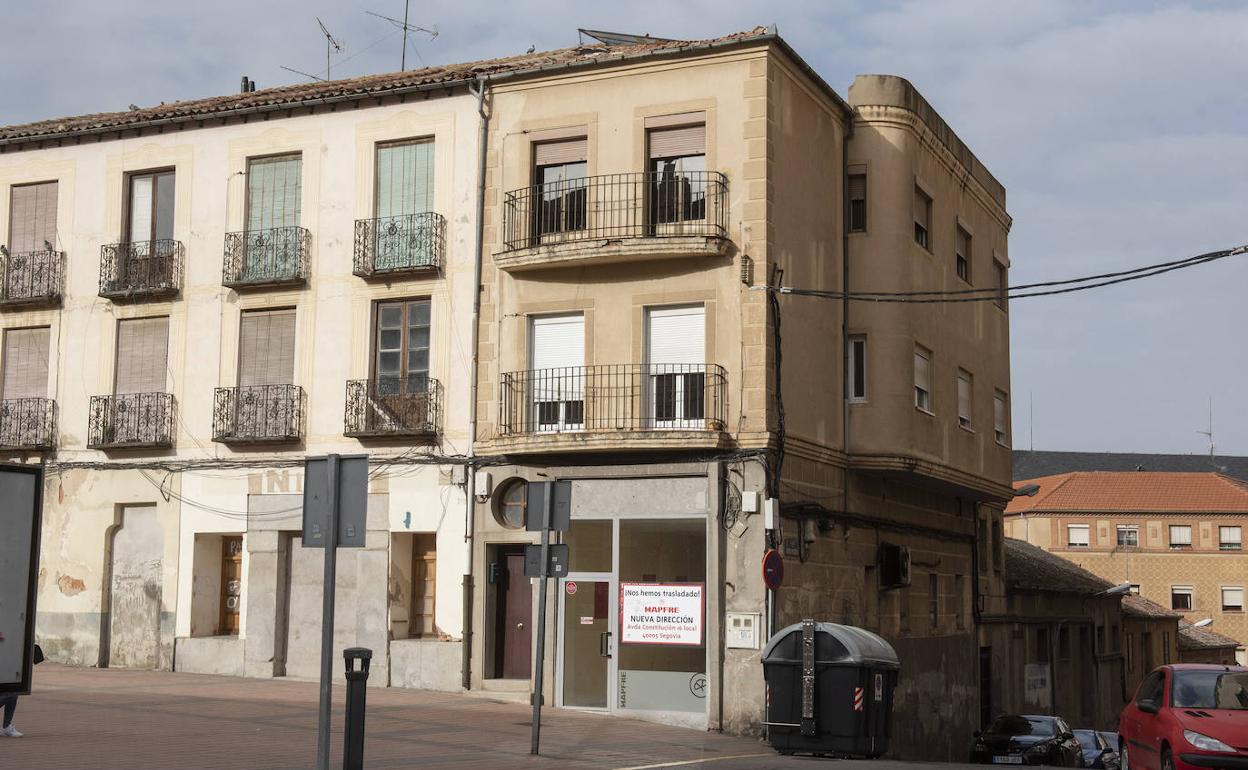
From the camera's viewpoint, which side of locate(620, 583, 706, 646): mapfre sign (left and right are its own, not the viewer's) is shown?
front

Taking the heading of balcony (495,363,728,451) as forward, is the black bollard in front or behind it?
in front

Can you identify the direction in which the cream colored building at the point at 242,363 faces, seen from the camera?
facing the viewer and to the left of the viewer

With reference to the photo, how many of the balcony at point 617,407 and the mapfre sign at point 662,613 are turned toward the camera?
2

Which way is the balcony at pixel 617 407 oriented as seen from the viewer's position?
toward the camera

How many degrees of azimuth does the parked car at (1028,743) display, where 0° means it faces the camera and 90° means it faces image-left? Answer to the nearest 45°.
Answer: approximately 45°

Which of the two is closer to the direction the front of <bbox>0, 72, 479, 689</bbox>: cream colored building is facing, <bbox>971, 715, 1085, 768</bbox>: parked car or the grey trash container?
the grey trash container

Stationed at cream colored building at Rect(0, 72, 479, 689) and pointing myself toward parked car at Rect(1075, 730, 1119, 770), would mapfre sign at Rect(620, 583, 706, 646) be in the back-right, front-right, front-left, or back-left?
front-right

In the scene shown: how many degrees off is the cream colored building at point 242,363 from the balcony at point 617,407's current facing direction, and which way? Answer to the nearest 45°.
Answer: approximately 135° to its right

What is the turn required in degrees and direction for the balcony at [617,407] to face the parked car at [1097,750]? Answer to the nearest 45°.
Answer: approximately 135° to its left

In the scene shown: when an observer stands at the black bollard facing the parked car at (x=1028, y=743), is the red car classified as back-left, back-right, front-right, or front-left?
front-right

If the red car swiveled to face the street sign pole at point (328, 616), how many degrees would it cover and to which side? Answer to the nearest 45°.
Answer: approximately 90° to its right

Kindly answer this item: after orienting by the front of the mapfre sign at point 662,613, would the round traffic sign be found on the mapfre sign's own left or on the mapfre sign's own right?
on the mapfre sign's own left

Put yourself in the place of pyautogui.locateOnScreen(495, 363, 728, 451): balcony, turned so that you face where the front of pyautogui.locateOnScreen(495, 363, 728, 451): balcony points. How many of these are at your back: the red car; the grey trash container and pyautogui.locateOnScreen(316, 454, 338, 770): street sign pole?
0

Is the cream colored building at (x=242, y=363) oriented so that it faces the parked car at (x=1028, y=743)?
no

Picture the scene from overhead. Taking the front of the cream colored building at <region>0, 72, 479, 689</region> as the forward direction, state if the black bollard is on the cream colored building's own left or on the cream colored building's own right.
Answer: on the cream colored building's own left

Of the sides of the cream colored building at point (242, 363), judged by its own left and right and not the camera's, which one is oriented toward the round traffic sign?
left
